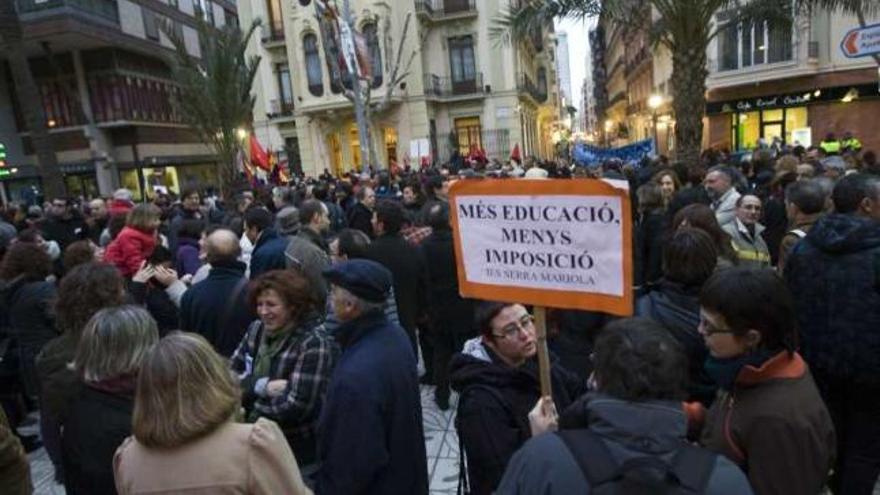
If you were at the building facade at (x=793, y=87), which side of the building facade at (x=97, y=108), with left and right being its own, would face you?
front

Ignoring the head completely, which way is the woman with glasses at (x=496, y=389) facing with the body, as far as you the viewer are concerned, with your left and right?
facing the viewer and to the right of the viewer

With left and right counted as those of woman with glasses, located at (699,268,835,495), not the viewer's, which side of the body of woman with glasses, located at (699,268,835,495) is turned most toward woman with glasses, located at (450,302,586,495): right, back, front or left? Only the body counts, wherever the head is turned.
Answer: front

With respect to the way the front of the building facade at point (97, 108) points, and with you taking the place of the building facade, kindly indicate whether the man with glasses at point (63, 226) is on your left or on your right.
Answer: on your right

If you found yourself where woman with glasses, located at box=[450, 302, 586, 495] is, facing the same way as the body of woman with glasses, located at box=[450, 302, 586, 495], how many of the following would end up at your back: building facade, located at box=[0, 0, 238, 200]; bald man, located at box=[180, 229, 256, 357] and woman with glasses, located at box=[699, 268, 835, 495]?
2

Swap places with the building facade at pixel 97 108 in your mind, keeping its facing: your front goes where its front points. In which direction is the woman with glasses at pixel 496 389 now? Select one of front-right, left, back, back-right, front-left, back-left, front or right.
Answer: front-right

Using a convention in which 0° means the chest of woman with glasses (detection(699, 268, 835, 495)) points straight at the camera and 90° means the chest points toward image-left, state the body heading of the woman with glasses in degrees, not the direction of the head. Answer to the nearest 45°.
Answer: approximately 90°

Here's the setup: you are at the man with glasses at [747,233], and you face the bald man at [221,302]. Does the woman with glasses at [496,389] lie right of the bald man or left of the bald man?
left

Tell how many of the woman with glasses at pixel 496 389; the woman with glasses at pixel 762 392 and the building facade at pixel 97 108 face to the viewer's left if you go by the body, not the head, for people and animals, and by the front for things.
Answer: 1

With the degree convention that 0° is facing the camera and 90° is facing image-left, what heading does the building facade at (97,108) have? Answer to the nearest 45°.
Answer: approximately 315°

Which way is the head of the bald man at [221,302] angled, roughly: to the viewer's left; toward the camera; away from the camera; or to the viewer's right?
away from the camera

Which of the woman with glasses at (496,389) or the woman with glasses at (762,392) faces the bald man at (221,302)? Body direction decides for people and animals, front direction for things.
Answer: the woman with glasses at (762,392)

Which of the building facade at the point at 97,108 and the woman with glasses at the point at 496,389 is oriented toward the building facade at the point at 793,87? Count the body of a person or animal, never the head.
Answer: the building facade at the point at 97,108

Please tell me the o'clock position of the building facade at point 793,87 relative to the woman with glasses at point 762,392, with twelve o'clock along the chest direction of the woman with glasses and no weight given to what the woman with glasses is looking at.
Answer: The building facade is roughly at 3 o'clock from the woman with glasses.
